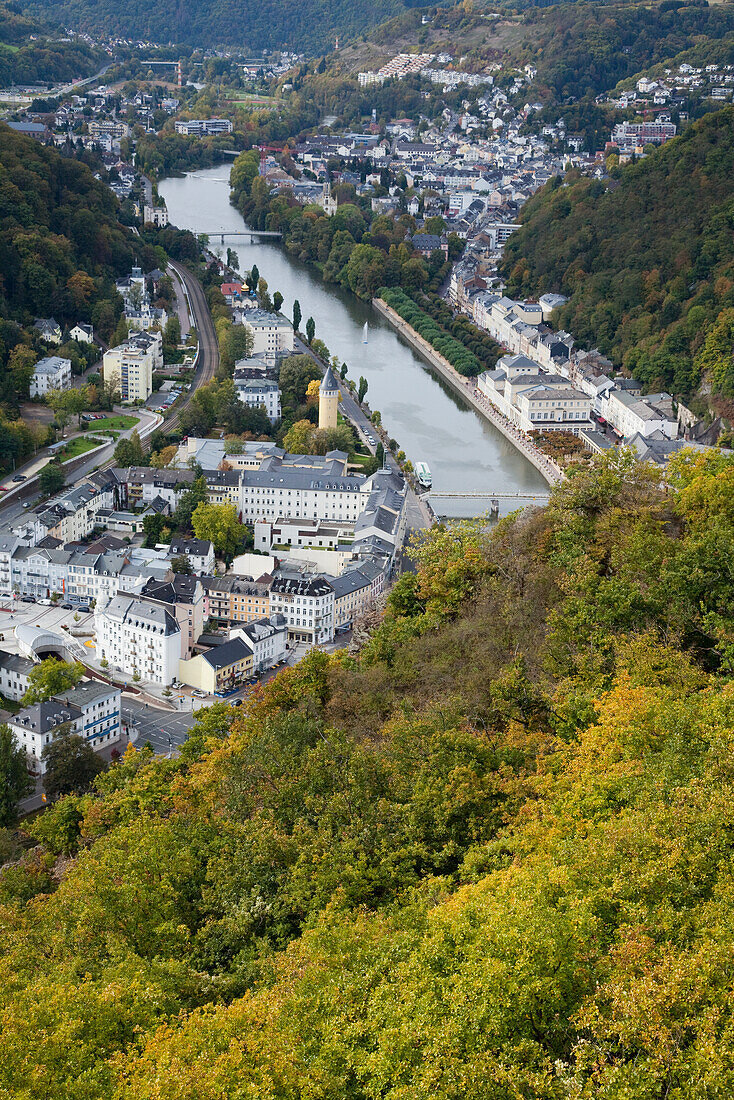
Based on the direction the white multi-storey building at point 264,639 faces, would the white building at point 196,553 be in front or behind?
behind

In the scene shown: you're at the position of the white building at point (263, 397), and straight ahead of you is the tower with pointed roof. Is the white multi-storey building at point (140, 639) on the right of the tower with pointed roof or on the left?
right

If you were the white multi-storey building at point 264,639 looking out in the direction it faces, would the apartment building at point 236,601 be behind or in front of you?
behind

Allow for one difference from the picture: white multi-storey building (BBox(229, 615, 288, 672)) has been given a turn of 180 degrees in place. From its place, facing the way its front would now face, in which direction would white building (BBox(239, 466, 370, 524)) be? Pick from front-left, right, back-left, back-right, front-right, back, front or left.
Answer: front-right

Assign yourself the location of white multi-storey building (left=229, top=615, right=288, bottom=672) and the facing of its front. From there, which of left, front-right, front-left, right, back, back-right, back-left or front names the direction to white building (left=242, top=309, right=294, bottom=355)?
back-left

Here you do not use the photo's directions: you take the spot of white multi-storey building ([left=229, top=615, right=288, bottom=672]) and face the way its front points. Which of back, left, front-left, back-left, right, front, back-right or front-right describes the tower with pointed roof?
back-left

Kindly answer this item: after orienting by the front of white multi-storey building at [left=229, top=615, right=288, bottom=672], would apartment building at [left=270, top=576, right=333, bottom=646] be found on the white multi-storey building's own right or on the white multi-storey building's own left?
on the white multi-storey building's own left

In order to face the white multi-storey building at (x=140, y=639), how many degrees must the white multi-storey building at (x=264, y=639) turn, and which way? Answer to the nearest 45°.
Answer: approximately 135° to its right

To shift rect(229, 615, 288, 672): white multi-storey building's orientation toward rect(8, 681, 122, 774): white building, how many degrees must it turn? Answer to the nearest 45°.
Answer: approximately 90° to its right

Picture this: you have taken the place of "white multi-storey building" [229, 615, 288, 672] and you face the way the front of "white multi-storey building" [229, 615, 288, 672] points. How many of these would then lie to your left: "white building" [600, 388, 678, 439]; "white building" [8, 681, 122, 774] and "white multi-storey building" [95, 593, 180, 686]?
1

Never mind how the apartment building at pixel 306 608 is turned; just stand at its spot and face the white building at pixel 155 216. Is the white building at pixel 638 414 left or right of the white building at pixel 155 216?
right

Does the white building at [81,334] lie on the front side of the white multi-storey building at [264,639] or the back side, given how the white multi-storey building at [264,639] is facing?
on the back side

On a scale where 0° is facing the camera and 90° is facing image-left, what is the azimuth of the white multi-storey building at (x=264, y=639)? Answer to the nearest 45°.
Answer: approximately 315°

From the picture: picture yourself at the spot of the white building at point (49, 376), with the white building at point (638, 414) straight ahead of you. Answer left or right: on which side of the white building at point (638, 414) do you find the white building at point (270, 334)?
left

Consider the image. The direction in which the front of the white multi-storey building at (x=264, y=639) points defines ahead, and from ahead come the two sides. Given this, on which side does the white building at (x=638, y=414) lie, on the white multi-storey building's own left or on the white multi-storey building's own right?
on the white multi-storey building's own left

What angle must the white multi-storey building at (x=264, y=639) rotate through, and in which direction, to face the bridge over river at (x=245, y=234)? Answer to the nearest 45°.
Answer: approximately 135° to its left
